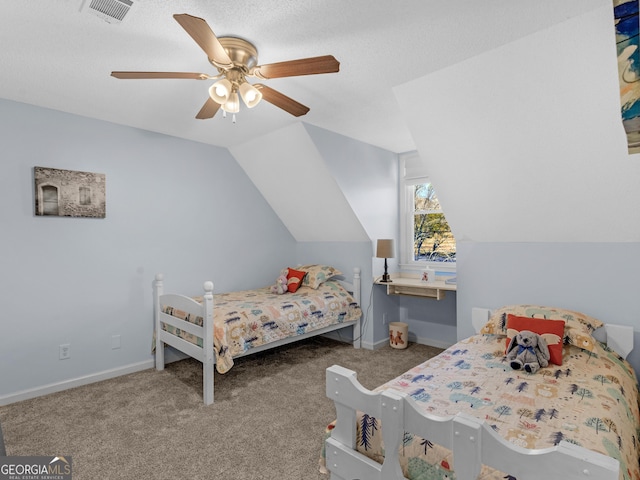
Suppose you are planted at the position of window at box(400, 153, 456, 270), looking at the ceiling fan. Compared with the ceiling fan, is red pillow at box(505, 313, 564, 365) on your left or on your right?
left

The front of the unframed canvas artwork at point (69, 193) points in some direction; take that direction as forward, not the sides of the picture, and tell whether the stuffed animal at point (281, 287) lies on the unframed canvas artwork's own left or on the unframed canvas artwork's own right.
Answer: on the unframed canvas artwork's own left

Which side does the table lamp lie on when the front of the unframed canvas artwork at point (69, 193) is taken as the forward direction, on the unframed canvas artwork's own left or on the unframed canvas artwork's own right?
on the unframed canvas artwork's own left

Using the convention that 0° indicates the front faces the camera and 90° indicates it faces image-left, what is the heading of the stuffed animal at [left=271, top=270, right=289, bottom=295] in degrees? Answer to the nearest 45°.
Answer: approximately 45°

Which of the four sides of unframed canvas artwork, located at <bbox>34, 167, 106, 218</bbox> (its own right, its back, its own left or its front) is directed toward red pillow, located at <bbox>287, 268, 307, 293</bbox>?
left

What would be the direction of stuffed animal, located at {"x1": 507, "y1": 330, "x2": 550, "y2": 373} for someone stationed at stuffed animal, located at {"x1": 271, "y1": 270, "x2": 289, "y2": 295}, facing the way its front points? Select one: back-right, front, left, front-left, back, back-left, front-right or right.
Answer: left

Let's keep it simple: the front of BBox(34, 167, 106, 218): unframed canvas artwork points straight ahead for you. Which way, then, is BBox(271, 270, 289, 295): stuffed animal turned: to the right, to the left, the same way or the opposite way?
to the right

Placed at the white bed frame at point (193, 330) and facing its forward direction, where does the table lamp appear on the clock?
The table lamp is roughly at 7 o'clock from the white bed frame.

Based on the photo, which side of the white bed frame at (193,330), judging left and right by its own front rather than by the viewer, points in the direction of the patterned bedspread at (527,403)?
left
